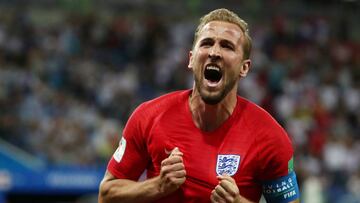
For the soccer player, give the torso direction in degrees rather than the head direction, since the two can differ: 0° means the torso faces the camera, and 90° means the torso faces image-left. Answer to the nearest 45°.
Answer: approximately 0°
